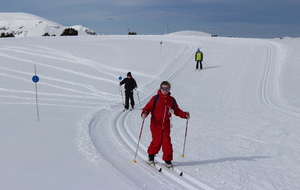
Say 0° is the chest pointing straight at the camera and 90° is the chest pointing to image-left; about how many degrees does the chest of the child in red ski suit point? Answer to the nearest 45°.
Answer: approximately 0°
